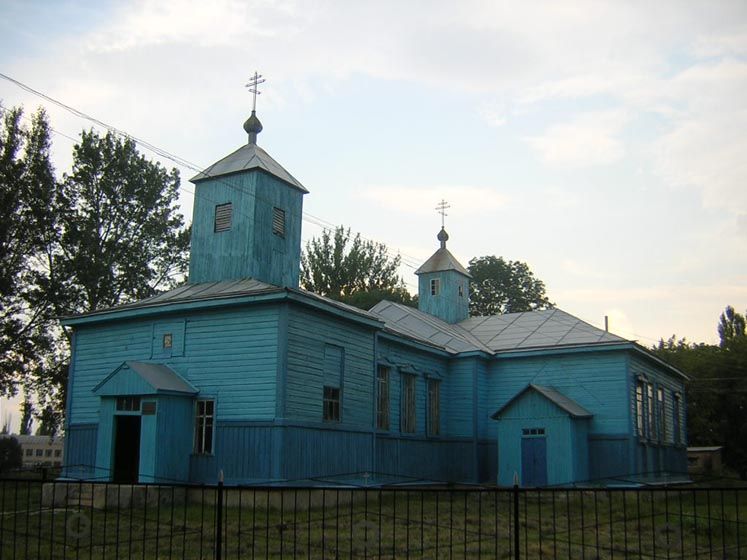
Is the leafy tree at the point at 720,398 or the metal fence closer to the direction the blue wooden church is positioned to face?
the metal fence

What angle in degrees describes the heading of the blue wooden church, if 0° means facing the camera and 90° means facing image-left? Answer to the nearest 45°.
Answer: approximately 45°

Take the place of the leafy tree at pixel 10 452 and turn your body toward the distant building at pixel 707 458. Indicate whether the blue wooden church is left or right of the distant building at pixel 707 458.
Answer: right

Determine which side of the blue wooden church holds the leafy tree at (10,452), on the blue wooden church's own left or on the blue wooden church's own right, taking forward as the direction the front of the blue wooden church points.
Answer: on the blue wooden church's own right

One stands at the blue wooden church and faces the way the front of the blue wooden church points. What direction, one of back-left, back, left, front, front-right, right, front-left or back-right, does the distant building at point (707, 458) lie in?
back

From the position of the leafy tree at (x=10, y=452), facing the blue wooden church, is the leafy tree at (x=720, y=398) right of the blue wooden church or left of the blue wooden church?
left

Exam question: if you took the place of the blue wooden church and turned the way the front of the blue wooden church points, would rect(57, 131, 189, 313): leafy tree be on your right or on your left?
on your right

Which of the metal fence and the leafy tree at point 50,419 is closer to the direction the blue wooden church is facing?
the metal fence

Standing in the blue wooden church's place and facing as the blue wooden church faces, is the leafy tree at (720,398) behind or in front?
behind
